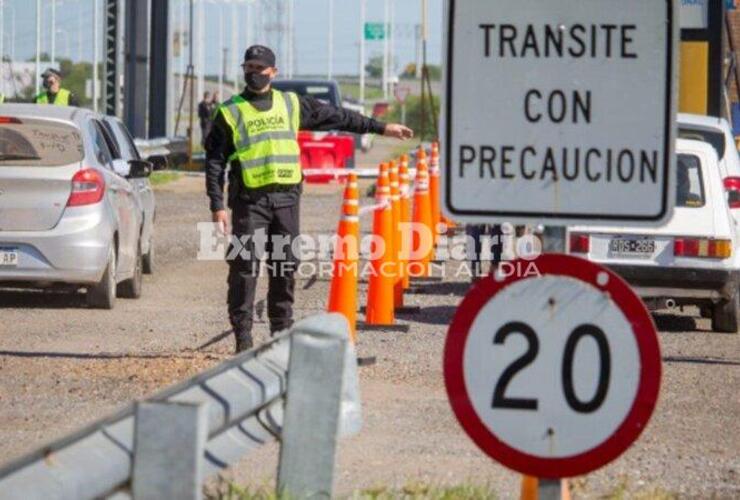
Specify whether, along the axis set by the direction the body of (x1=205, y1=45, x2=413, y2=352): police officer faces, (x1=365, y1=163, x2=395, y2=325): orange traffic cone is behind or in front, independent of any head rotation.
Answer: behind

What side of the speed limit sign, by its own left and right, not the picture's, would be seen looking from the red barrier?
back

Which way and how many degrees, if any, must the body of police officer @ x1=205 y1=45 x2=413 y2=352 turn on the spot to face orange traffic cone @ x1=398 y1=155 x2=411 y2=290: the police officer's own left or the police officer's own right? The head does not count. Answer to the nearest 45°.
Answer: approximately 180°

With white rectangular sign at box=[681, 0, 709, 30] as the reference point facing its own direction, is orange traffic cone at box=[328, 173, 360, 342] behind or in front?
in front

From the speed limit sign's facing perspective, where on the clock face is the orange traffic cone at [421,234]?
The orange traffic cone is roughly at 6 o'clock from the speed limit sign.

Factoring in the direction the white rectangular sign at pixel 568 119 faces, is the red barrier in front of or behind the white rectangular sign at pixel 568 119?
behind

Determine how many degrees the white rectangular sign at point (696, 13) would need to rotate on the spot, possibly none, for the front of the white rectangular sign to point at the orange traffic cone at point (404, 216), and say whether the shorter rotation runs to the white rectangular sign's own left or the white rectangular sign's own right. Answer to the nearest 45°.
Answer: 0° — it already faces it

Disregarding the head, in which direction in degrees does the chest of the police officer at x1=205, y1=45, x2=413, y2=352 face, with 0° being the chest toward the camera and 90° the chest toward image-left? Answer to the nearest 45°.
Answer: approximately 0°

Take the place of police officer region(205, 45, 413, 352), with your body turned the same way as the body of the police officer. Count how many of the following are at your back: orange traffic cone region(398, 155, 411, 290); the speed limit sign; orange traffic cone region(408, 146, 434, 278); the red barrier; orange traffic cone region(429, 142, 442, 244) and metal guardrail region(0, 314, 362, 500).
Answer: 4

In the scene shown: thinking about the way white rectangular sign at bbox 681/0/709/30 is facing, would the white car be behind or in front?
in front

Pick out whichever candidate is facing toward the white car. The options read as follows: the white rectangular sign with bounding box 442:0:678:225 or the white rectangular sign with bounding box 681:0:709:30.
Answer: the white rectangular sign with bounding box 681:0:709:30
